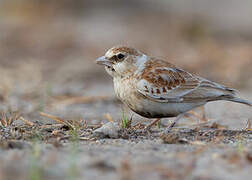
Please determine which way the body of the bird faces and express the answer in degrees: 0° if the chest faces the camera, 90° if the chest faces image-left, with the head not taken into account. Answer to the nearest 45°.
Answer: approximately 90°
